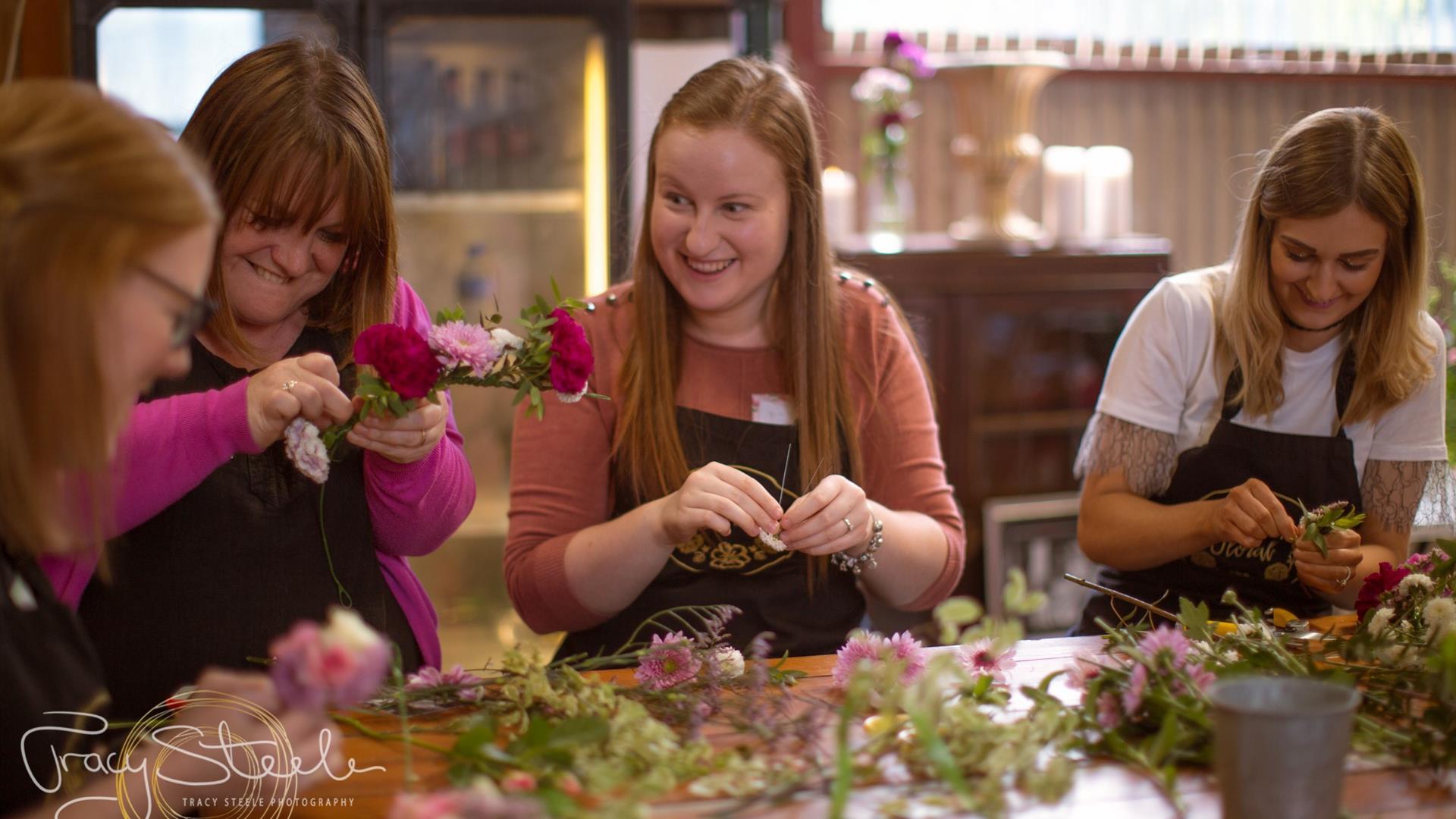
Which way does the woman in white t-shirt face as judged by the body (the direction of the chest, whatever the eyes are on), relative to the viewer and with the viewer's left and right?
facing the viewer

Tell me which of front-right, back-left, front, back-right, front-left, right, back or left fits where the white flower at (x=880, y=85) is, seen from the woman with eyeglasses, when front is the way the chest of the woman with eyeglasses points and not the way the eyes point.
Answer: front-left

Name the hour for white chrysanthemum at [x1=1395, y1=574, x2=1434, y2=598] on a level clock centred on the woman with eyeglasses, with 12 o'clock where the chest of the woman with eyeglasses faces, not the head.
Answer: The white chrysanthemum is roughly at 12 o'clock from the woman with eyeglasses.

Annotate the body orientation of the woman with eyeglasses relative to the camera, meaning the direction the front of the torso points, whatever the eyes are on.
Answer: to the viewer's right

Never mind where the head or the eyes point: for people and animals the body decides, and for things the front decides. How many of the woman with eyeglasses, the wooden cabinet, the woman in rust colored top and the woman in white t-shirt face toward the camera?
3

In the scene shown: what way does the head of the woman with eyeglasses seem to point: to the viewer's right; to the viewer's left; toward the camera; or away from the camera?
to the viewer's right

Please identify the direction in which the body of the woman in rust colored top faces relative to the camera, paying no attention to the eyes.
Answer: toward the camera

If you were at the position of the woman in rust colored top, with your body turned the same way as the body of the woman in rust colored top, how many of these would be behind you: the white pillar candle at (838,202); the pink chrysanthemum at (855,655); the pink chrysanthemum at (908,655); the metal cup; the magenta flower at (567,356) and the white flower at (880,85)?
2

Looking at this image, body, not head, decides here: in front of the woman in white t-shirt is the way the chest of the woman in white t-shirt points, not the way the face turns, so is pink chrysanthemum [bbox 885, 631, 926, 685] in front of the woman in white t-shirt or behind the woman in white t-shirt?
in front

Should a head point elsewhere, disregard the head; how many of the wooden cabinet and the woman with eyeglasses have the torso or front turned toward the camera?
1

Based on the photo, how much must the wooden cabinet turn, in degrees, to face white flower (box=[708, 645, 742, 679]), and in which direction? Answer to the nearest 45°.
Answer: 0° — it already faces it

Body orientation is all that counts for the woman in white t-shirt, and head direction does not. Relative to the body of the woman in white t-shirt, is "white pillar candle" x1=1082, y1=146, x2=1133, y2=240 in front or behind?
behind

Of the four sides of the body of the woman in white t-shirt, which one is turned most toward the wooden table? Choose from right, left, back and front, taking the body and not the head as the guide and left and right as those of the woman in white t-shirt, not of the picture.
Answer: front

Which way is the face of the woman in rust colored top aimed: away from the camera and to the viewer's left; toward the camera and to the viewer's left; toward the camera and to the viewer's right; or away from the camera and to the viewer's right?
toward the camera and to the viewer's left
